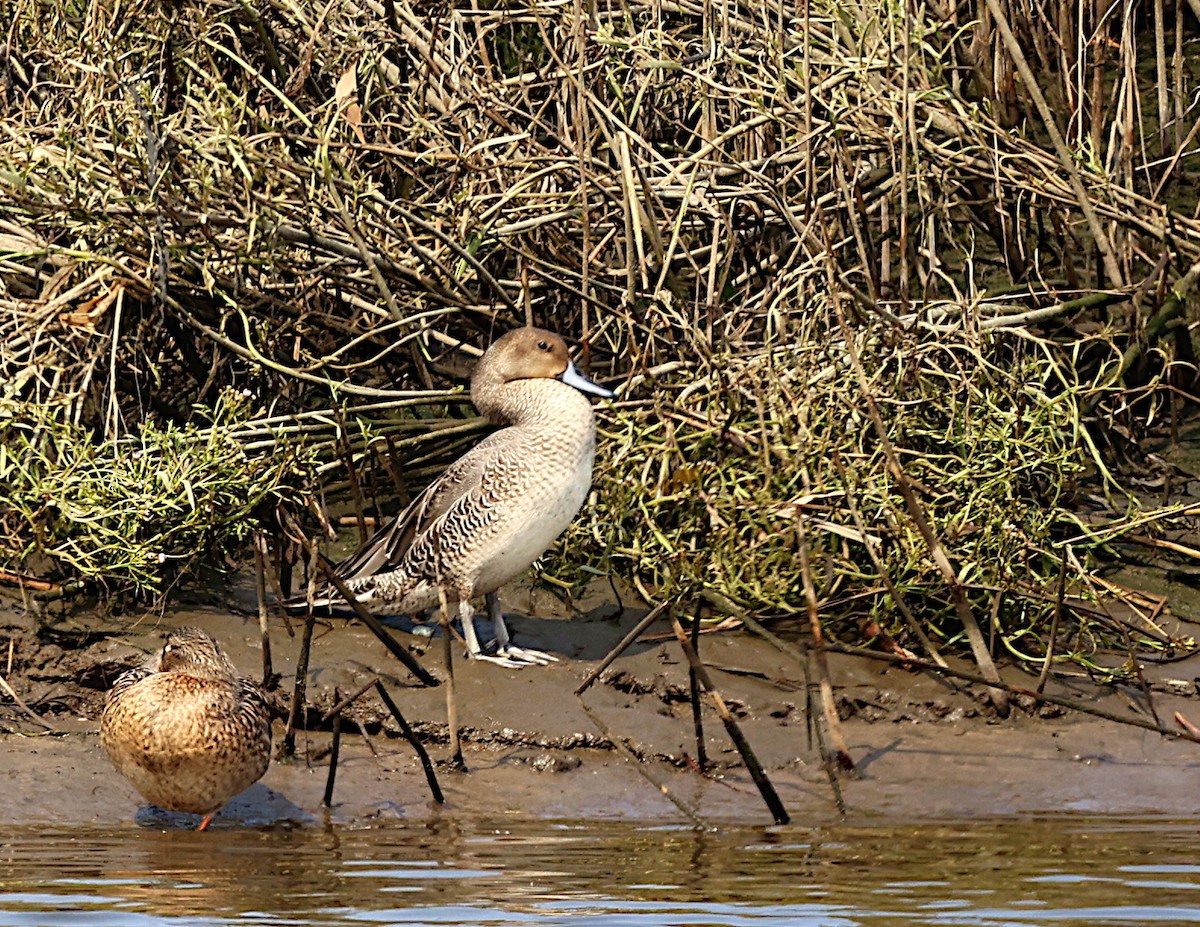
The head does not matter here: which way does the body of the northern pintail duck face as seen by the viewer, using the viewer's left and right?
facing to the right of the viewer
